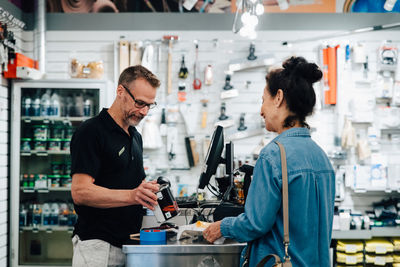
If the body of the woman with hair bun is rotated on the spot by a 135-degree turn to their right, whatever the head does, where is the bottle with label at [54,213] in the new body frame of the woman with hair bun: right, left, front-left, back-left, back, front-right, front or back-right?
back-left

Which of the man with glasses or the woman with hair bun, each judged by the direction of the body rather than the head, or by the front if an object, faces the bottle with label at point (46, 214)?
the woman with hair bun

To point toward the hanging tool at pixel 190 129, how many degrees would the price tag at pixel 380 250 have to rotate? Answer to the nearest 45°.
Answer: approximately 90° to its right

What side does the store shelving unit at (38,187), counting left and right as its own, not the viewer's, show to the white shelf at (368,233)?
left

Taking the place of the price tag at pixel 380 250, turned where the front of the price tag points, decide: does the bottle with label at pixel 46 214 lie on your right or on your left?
on your right

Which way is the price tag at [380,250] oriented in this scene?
toward the camera

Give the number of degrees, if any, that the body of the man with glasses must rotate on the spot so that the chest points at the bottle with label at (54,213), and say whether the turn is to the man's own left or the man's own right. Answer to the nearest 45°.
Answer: approximately 135° to the man's own left

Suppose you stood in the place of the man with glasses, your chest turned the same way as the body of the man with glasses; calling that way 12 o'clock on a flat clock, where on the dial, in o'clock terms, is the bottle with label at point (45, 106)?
The bottle with label is roughly at 7 o'clock from the man with glasses.

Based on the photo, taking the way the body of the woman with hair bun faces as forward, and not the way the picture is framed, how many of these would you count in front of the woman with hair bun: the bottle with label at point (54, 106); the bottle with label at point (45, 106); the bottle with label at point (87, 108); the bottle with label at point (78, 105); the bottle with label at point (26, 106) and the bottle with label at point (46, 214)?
6

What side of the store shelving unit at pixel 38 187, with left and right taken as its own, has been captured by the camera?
front

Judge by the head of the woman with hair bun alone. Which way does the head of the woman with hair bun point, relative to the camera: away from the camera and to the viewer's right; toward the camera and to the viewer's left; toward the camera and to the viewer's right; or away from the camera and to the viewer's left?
away from the camera and to the viewer's left

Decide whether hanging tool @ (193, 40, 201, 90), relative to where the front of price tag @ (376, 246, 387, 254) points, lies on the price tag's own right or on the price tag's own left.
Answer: on the price tag's own right

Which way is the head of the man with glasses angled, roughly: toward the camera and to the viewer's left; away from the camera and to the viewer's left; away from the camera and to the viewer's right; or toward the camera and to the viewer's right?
toward the camera and to the viewer's right
